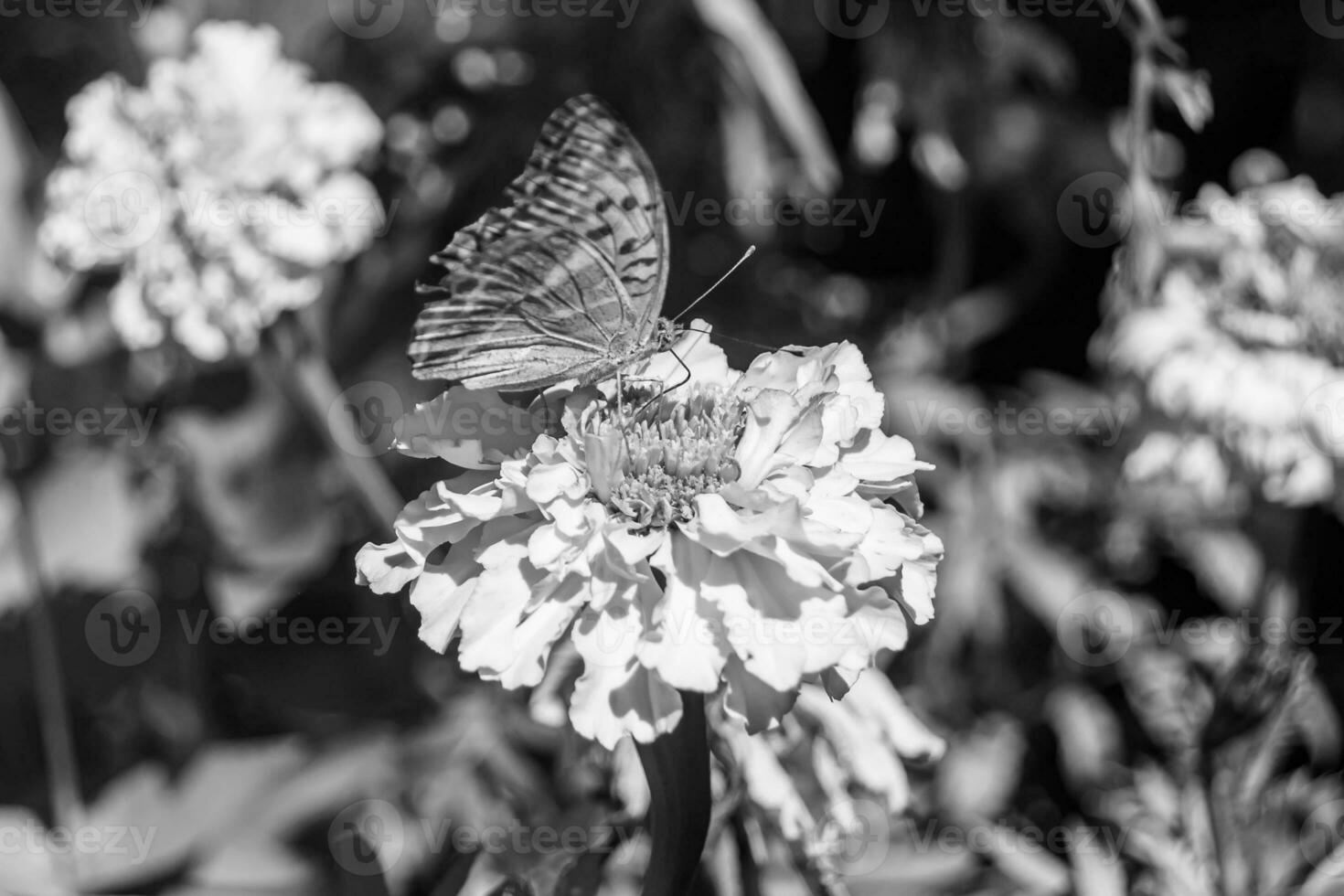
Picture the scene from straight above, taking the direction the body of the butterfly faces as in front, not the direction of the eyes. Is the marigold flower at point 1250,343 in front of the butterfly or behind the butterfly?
in front

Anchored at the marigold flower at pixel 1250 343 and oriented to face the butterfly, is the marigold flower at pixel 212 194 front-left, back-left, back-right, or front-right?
front-right

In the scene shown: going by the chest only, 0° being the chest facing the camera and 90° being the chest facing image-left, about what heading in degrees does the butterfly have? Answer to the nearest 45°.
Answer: approximately 270°
